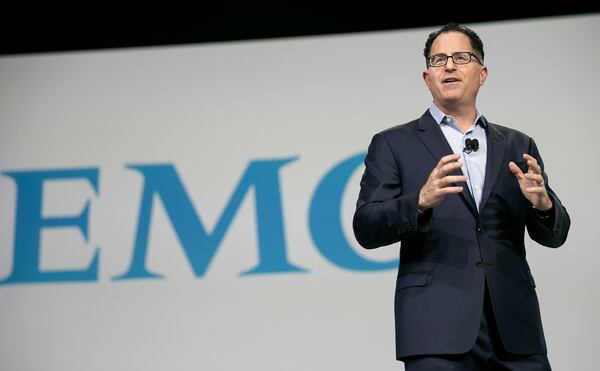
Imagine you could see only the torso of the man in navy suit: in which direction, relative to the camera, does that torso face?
toward the camera
